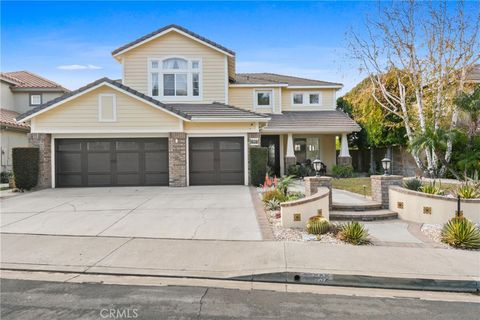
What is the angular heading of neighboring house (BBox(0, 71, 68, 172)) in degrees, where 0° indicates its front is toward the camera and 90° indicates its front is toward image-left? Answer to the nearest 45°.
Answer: approximately 0°

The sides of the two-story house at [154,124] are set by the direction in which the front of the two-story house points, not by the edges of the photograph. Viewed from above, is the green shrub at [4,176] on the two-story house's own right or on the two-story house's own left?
on the two-story house's own right

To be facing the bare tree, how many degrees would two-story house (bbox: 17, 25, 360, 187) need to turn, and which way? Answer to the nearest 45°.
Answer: approximately 90° to its left

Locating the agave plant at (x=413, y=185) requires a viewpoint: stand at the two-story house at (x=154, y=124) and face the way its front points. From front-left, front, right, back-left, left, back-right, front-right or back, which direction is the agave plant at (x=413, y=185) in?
front-left

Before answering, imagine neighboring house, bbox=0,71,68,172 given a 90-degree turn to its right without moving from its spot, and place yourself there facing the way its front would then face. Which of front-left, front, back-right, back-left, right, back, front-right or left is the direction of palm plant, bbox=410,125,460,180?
back-left

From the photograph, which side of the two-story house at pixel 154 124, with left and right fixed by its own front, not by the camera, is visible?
front

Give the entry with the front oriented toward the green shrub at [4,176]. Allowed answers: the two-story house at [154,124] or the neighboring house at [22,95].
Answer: the neighboring house

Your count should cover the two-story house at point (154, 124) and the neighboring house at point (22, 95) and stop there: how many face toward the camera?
2
